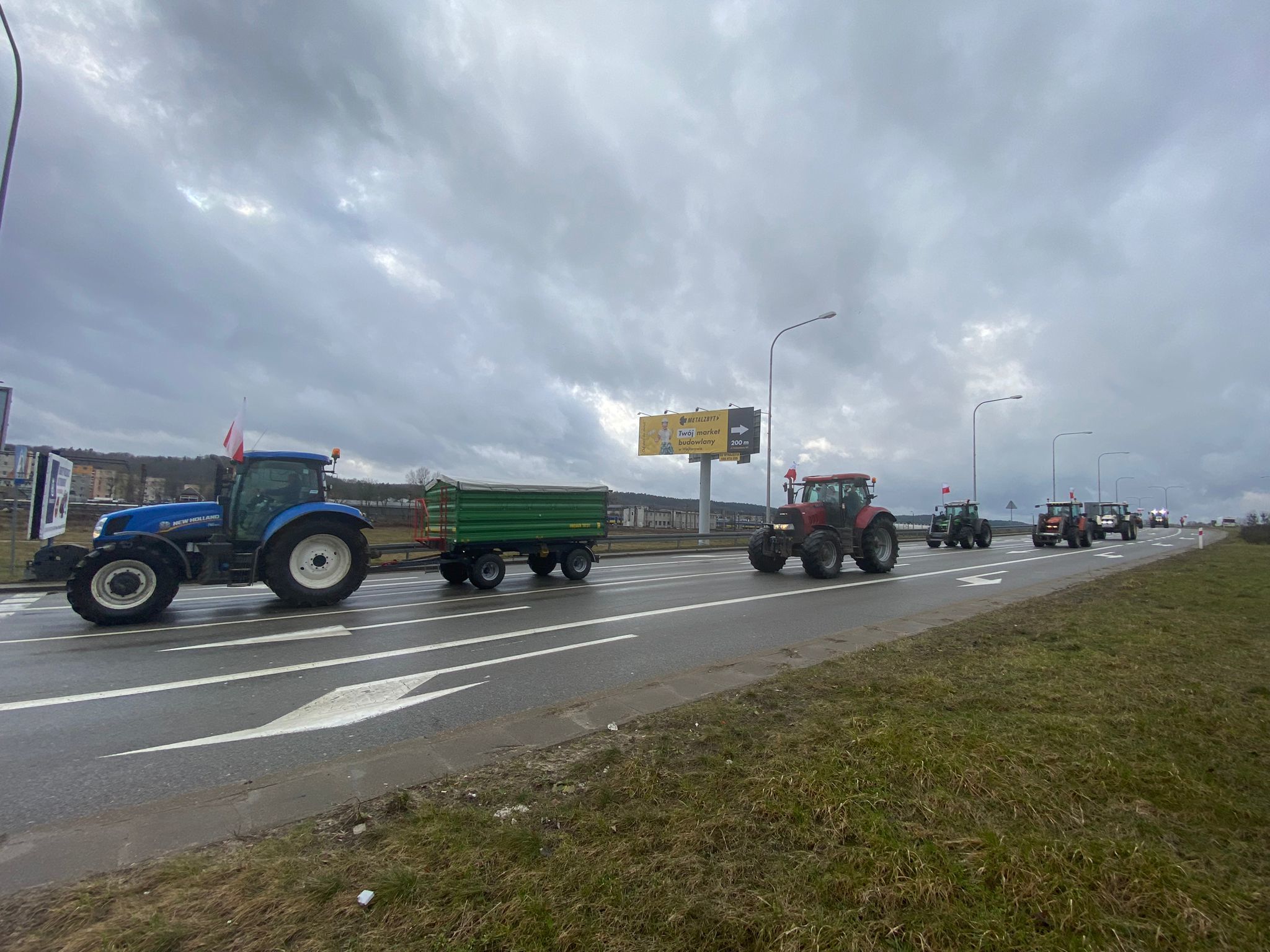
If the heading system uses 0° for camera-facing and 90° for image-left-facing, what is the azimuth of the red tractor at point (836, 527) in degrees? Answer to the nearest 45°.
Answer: approximately 45°

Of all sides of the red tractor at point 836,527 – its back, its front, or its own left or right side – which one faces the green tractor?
back

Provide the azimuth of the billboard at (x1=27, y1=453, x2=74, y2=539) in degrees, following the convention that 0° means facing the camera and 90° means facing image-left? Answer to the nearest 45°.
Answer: approximately 315°

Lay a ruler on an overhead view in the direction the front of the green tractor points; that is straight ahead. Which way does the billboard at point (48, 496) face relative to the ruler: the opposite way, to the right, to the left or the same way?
the opposite way

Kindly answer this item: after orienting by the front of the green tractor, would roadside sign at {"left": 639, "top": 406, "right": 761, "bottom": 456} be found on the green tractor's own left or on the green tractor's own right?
on the green tractor's own right

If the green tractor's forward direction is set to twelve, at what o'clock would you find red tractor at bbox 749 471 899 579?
The red tractor is roughly at 11 o'clock from the green tractor.

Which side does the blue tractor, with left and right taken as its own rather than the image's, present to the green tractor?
back

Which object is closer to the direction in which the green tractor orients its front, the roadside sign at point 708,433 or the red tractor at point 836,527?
the red tractor

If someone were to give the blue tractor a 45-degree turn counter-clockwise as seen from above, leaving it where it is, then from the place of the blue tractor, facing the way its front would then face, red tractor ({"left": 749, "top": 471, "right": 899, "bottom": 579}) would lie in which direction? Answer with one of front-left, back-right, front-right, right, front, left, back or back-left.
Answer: back-left

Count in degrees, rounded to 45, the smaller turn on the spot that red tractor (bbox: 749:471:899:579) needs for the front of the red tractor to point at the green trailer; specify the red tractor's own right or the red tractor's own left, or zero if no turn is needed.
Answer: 0° — it already faces it

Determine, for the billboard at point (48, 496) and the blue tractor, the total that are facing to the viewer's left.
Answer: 1

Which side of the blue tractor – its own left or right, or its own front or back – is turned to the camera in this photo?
left
